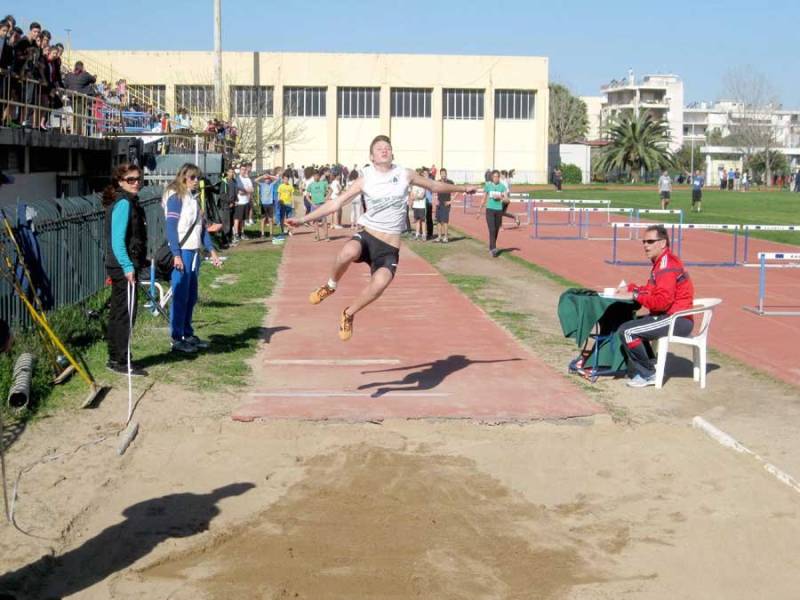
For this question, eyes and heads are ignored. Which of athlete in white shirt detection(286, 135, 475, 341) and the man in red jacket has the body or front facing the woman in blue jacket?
the man in red jacket

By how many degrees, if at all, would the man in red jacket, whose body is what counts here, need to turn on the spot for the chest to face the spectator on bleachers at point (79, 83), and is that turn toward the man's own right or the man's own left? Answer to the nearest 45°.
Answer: approximately 45° to the man's own right

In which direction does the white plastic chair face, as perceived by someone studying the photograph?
facing to the left of the viewer

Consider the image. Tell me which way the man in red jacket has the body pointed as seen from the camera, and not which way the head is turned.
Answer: to the viewer's left

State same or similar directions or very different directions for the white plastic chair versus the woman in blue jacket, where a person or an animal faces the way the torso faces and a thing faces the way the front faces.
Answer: very different directions

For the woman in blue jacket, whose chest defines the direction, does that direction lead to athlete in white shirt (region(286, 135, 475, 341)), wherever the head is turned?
yes
